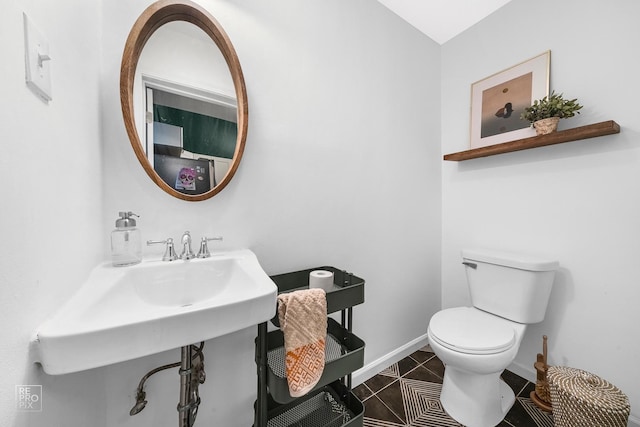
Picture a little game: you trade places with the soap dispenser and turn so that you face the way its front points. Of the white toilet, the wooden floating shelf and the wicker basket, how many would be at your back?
0

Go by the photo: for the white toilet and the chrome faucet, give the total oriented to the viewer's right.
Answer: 0

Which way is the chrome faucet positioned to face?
toward the camera

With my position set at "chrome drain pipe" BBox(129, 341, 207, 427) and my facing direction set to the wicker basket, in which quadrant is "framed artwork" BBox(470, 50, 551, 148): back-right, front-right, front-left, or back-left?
front-left

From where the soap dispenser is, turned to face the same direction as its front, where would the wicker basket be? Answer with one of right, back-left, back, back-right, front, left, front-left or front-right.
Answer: front-right

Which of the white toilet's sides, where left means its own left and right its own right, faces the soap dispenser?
front

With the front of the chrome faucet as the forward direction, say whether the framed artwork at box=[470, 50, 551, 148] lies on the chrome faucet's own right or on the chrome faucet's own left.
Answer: on the chrome faucet's own left

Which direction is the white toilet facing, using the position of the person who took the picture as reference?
facing the viewer and to the left of the viewer

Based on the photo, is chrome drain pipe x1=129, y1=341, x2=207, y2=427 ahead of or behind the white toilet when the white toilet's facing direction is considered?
ahead
